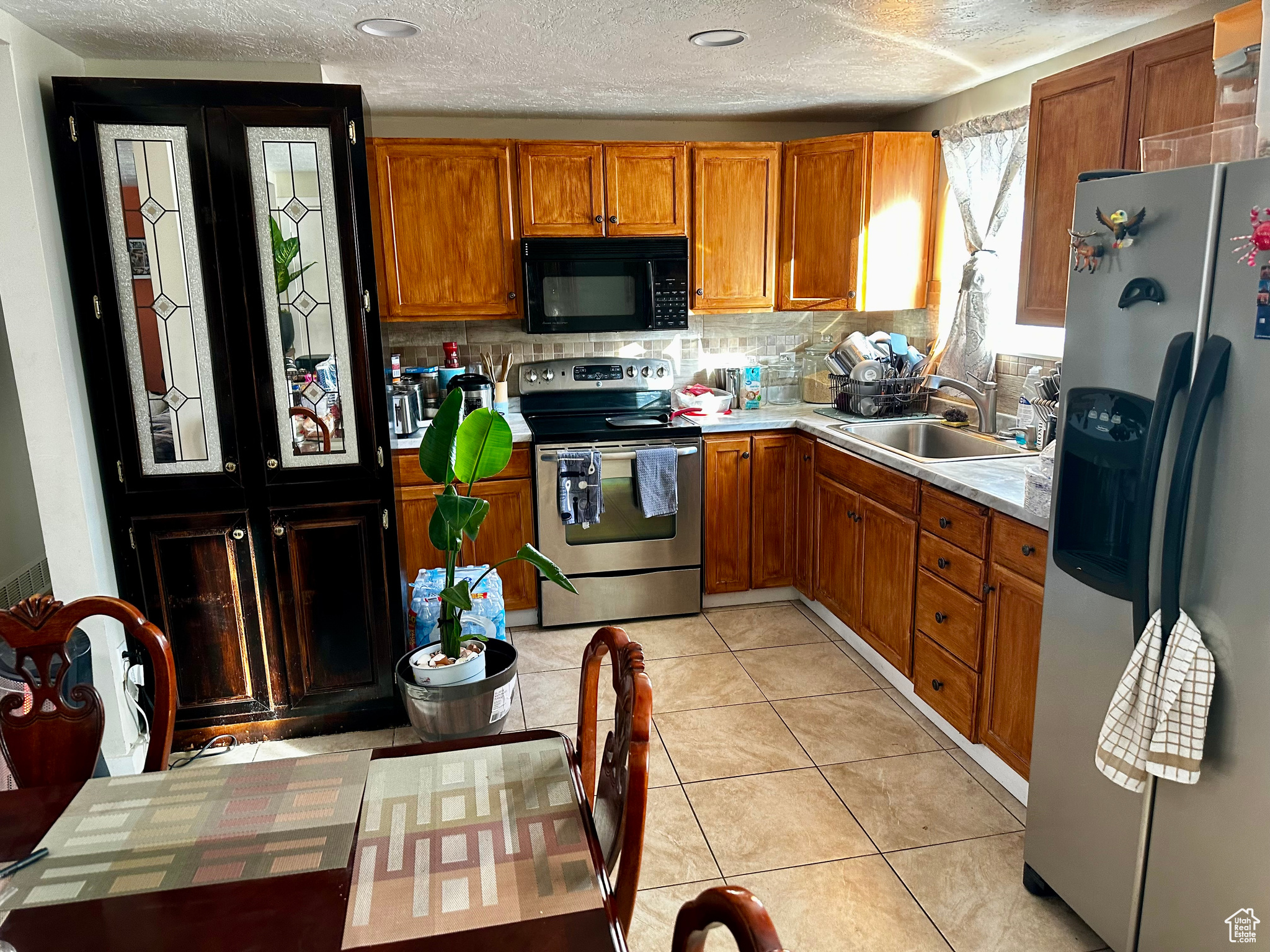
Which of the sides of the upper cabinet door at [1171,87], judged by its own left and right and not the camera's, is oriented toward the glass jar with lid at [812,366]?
right

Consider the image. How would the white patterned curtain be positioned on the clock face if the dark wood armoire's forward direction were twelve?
The white patterned curtain is roughly at 9 o'clock from the dark wood armoire.

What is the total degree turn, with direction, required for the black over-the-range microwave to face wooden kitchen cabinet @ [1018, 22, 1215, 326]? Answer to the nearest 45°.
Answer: approximately 45° to its left

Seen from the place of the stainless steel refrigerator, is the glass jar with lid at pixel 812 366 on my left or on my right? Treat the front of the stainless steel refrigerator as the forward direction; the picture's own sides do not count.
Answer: on my right

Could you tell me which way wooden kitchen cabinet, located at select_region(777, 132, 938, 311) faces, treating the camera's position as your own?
facing the viewer and to the left of the viewer

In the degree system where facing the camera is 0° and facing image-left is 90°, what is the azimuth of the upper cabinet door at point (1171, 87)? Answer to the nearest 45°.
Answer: approximately 45°

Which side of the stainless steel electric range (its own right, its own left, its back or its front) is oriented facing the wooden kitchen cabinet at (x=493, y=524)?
right

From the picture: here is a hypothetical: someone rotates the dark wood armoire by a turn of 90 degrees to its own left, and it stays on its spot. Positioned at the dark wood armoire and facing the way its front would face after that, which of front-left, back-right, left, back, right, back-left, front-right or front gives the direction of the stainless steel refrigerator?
front-right

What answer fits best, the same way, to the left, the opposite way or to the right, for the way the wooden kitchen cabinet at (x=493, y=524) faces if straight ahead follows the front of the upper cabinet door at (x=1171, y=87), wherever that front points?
to the left

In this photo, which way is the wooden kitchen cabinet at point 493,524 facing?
toward the camera

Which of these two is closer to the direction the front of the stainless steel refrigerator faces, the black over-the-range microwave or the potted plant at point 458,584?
the potted plant

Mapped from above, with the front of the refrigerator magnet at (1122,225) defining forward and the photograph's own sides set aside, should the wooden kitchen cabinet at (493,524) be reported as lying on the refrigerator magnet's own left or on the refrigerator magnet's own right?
on the refrigerator magnet's own right

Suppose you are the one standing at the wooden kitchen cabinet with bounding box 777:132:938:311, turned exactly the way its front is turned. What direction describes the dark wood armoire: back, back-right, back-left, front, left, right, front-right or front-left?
front

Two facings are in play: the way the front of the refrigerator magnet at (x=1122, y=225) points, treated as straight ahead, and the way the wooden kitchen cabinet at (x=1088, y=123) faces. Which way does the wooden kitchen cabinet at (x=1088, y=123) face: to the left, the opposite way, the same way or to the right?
the same way

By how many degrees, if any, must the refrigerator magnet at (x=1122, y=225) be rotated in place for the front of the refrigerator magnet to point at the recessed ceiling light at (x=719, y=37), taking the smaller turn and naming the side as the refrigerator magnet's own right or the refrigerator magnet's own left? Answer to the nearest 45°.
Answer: approximately 90° to the refrigerator magnet's own right

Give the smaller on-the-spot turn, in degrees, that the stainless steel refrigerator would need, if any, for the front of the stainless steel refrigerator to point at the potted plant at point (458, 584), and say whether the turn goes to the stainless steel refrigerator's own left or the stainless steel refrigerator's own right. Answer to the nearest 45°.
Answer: approximately 45° to the stainless steel refrigerator's own right

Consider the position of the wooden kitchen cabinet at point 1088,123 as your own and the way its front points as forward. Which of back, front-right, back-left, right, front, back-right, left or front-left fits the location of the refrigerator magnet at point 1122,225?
front-left

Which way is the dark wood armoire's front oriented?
toward the camera

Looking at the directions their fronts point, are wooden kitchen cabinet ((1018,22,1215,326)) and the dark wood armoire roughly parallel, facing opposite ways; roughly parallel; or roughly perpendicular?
roughly perpendicular
